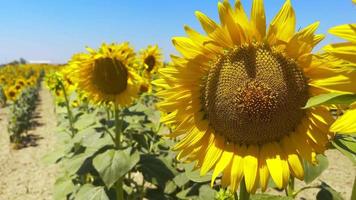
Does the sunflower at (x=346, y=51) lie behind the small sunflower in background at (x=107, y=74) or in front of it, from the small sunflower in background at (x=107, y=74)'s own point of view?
in front

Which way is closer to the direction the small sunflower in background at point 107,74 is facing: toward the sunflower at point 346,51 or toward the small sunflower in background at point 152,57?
the sunflower

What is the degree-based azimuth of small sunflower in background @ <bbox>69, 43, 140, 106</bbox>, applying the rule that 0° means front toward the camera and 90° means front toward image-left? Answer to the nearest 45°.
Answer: approximately 0°

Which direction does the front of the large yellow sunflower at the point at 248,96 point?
toward the camera

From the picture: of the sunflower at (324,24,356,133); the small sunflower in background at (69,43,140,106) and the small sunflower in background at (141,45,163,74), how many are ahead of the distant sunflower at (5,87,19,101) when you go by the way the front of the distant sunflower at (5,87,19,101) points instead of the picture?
3

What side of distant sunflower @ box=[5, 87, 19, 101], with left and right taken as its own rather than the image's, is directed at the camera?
front

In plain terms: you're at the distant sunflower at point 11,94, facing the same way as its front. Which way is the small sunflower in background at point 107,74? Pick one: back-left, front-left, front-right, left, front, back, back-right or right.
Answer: front

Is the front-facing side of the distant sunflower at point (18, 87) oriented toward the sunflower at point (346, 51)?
yes

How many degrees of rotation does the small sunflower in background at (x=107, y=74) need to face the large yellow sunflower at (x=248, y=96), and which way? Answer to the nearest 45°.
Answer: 0° — it already faces it

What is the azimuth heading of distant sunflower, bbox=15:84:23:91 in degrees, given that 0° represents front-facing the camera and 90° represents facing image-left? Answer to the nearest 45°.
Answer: approximately 0°

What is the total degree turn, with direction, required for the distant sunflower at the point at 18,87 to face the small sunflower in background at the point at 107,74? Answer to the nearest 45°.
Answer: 0° — it already faces it

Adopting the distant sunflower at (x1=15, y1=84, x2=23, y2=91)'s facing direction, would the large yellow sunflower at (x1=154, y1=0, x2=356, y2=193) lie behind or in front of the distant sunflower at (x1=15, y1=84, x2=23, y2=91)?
in front
